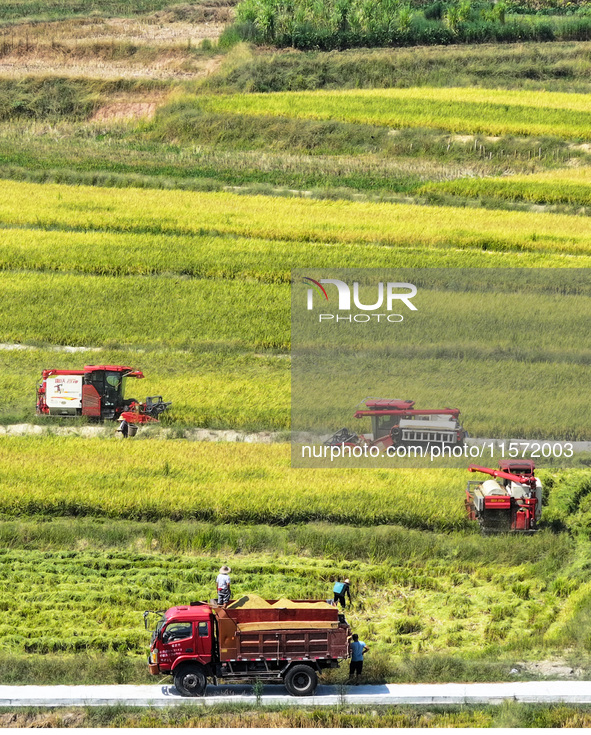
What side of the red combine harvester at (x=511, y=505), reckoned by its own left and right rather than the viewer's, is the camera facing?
back

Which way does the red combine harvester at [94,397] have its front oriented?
to the viewer's right

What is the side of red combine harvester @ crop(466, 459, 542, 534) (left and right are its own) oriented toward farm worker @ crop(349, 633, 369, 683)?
back

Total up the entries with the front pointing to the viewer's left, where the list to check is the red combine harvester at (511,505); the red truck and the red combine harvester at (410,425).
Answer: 2

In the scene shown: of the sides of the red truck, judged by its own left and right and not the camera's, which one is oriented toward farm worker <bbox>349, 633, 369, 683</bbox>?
back

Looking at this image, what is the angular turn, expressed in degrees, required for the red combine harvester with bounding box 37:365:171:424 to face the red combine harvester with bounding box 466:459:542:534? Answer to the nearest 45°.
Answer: approximately 45° to its right

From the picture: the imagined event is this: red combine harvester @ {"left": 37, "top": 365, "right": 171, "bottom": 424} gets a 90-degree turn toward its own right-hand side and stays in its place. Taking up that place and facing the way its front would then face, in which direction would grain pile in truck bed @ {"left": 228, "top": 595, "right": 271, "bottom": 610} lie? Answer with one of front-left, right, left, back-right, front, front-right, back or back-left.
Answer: front

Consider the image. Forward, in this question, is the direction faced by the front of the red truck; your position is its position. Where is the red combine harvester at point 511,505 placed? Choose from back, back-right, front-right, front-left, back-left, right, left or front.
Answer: back-right

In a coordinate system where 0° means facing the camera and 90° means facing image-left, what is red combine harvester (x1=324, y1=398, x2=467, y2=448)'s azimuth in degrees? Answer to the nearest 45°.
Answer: approximately 90°

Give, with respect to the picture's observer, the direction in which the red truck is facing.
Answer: facing to the left of the viewer

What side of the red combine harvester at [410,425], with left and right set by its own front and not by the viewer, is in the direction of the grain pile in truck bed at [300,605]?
left

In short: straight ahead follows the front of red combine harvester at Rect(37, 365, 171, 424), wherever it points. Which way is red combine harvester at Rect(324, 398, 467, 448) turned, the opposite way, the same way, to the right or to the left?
the opposite way

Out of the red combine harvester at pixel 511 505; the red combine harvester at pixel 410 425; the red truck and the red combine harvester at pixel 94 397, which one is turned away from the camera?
the red combine harvester at pixel 511 505

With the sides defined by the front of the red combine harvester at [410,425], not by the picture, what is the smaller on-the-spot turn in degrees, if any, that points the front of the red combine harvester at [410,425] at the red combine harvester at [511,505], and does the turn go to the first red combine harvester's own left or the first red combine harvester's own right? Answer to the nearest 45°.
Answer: approximately 135° to the first red combine harvester's own left

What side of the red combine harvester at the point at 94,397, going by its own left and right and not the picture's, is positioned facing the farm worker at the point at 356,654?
right

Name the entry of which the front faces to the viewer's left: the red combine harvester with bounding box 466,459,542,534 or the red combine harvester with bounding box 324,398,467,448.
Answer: the red combine harvester with bounding box 324,398,467,448

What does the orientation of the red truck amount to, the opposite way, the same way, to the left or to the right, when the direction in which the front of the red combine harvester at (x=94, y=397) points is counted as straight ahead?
the opposite way

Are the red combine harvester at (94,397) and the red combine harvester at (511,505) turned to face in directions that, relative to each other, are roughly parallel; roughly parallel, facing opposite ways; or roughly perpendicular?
roughly perpendicular
